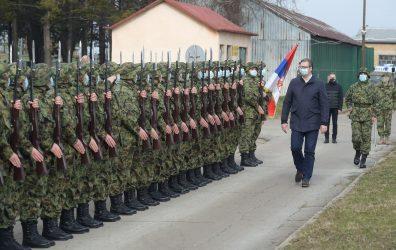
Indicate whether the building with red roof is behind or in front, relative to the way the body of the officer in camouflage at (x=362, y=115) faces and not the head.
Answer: behind

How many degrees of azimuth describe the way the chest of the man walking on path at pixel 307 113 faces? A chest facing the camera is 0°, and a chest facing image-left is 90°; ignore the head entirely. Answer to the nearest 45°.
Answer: approximately 0°

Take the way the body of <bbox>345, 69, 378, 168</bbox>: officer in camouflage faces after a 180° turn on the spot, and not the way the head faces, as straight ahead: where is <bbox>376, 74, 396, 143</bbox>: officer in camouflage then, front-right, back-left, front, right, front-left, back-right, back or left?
front

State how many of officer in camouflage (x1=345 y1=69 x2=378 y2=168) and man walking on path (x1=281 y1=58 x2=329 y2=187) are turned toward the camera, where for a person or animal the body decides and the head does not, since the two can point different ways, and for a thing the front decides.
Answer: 2

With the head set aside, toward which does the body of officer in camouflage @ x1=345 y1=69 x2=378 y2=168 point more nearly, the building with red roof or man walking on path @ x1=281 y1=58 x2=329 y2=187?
the man walking on path

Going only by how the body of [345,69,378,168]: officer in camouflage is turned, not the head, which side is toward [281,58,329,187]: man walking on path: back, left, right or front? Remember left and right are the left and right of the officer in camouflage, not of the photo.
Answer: front

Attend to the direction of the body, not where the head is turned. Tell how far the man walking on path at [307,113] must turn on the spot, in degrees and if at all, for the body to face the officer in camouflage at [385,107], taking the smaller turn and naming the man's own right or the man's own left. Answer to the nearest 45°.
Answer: approximately 180°

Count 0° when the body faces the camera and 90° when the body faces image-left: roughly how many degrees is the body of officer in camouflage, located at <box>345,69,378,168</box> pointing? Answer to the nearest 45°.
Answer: approximately 0°

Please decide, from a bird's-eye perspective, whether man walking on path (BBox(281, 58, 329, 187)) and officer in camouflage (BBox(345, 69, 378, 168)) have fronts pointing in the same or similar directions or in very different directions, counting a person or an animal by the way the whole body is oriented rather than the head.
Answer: same or similar directions
